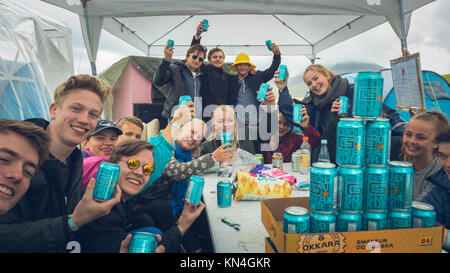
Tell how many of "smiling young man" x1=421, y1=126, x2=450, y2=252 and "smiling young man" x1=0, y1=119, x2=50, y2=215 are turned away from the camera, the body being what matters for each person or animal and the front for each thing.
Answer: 0

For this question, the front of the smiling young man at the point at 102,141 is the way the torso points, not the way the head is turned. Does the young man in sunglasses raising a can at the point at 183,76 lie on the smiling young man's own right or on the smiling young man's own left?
on the smiling young man's own left

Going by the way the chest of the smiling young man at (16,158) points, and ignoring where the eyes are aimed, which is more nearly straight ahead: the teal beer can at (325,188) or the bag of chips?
the teal beer can

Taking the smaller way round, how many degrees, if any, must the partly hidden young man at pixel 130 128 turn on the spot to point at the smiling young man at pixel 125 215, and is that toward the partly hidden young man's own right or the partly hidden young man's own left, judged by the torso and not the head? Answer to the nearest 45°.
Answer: approximately 45° to the partly hidden young man's own right

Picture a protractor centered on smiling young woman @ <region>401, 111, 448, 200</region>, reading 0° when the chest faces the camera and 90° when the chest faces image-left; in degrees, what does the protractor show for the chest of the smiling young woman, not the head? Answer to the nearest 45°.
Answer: approximately 45°

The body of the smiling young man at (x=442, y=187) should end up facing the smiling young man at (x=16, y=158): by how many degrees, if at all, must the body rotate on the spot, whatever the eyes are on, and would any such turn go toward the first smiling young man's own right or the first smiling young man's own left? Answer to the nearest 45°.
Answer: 0° — they already face them

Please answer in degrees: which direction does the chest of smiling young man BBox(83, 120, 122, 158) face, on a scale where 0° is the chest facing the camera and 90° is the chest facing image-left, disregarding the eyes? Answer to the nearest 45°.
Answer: approximately 315°
